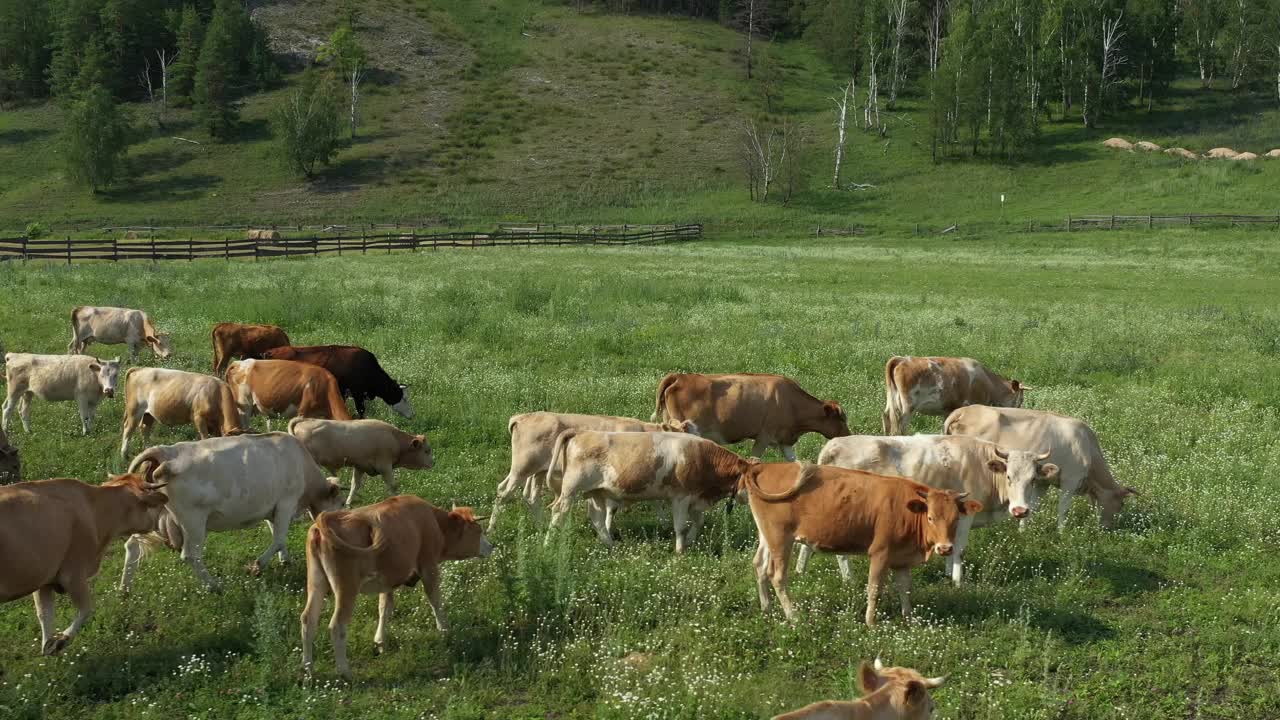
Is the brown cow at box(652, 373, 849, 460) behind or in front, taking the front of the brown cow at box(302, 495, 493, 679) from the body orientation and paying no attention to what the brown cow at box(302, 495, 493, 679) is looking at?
in front

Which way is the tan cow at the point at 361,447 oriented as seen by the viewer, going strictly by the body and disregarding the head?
to the viewer's right

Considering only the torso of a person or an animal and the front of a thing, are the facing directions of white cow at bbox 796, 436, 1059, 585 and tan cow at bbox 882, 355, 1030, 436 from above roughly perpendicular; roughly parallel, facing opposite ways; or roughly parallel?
roughly parallel

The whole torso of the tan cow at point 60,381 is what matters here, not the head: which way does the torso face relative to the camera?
to the viewer's right

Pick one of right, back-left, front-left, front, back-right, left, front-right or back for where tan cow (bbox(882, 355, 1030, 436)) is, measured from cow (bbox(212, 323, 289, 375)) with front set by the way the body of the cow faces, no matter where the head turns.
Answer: front-right

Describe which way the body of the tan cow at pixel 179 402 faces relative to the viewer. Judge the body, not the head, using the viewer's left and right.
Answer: facing to the right of the viewer

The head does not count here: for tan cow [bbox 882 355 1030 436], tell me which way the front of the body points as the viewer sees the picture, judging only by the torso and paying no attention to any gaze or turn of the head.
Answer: to the viewer's right

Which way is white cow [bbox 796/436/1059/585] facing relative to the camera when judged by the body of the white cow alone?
to the viewer's right

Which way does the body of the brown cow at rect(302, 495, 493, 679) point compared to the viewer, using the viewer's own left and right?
facing away from the viewer and to the right of the viewer

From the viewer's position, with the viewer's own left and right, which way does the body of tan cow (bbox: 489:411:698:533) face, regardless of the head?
facing to the right of the viewer

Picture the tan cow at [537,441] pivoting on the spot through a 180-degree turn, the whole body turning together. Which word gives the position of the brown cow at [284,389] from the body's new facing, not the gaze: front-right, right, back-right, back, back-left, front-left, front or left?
front-right

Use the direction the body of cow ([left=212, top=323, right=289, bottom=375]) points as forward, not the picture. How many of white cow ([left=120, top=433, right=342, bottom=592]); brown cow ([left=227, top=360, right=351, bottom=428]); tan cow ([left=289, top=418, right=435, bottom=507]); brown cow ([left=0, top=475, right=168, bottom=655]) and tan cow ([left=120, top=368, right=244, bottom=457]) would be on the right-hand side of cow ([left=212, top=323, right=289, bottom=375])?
5

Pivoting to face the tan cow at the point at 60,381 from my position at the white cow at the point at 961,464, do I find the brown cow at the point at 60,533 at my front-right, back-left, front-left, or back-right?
front-left

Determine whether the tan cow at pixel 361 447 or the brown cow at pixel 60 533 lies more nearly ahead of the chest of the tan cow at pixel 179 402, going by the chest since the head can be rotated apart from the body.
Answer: the tan cow

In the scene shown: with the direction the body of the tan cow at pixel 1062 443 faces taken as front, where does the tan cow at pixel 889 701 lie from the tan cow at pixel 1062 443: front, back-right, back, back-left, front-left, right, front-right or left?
right

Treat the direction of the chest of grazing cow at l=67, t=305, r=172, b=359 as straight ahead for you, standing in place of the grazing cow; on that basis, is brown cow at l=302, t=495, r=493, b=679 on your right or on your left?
on your right
